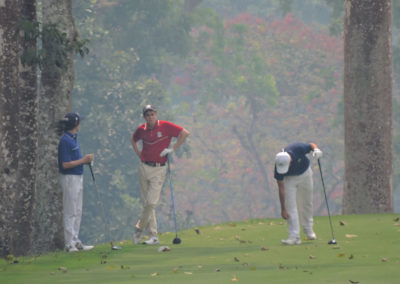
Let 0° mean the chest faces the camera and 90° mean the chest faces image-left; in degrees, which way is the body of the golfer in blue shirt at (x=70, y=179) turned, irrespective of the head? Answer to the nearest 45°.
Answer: approximately 270°

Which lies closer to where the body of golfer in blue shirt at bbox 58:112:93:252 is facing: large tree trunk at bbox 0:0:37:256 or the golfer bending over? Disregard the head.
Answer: the golfer bending over

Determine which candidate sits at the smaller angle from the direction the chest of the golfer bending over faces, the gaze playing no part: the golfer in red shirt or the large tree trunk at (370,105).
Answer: the golfer in red shirt

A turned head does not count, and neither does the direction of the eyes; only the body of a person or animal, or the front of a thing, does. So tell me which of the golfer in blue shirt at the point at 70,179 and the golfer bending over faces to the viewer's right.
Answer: the golfer in blue shirt

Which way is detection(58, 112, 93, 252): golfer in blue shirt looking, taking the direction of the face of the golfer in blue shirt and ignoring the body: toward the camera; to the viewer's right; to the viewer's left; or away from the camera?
to the viewer's right

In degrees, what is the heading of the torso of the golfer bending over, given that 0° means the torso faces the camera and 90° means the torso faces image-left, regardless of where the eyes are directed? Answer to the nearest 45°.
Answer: approximately 45°

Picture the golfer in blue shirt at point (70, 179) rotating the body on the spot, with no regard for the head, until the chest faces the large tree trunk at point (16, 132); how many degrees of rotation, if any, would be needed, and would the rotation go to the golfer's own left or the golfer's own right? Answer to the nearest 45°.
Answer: approximately 180°

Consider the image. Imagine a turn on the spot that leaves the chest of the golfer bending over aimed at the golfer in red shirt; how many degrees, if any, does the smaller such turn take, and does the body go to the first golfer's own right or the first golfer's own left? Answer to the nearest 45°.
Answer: approximately 45° to the first golfer's own right
